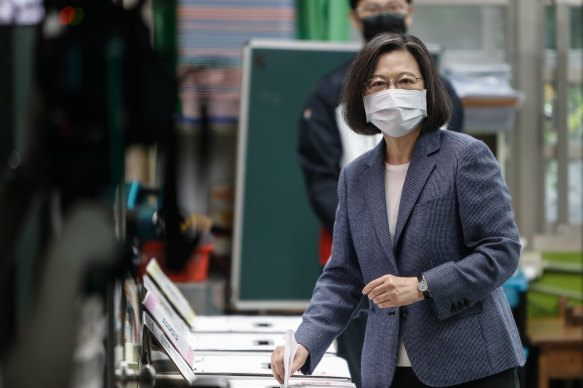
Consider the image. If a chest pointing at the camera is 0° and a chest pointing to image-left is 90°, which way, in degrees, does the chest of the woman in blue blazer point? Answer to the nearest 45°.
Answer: approximately 45°

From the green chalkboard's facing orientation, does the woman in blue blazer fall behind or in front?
in front

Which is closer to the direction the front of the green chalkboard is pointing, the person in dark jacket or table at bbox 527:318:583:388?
the person in dark jacket

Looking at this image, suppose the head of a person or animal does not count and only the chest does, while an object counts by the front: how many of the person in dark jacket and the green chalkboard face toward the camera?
2

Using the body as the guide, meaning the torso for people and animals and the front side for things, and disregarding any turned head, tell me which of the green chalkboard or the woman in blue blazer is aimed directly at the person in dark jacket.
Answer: the green chalkboard

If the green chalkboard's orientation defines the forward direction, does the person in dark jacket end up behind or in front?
in front

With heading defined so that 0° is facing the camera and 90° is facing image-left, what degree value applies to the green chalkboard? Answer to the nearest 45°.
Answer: approximately 0°

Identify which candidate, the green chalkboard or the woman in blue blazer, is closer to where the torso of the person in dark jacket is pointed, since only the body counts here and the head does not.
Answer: the woman in blue blazer

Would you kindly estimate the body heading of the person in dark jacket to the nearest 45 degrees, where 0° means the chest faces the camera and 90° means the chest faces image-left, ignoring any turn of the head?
approximately 0°

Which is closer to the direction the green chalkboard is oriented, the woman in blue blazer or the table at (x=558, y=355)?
the woman in blue blazer
